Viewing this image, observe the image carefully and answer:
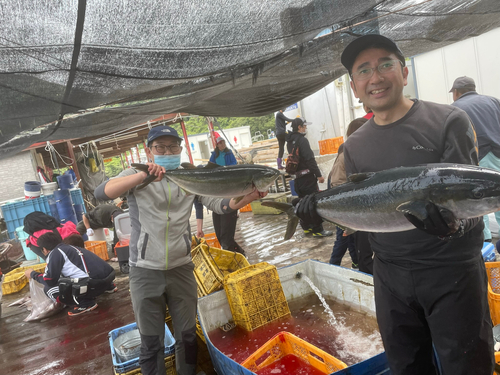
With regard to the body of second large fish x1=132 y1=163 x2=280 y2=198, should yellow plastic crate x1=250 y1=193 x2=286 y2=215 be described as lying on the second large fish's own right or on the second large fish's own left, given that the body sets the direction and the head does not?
on the second large fish's own left

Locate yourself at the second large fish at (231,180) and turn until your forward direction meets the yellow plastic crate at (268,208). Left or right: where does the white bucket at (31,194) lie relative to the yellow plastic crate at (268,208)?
left

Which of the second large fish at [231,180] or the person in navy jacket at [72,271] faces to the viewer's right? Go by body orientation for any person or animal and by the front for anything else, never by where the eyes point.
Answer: the second large fish

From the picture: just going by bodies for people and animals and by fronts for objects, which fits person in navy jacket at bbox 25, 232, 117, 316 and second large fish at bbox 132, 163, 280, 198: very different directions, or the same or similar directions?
very different directions

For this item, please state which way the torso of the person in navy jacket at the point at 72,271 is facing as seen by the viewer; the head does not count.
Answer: to the viewer's left

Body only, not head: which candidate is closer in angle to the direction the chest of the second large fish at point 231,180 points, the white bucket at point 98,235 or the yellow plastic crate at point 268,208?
the yellow plastic crate

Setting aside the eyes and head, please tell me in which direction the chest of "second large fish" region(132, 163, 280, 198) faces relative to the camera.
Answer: to the viewer's right
